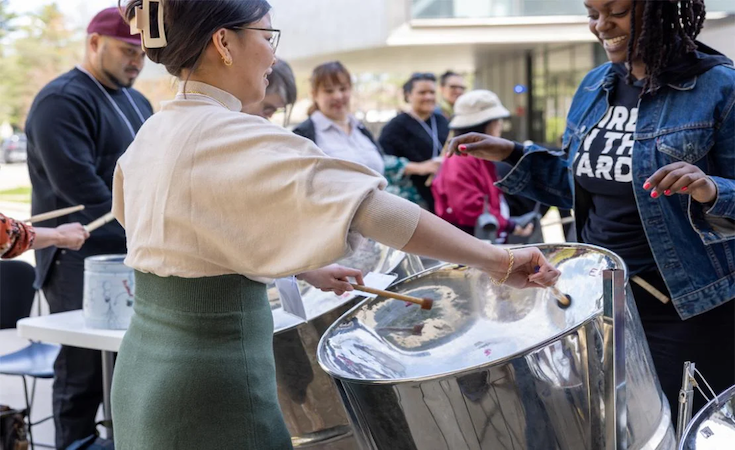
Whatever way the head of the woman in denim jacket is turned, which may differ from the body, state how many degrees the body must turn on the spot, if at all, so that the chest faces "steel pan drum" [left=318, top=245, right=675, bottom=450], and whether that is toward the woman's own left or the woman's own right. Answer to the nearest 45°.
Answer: approximately 45° to the woman's own left

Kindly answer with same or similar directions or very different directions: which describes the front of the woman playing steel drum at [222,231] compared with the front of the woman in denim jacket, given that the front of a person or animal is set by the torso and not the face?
very different directions

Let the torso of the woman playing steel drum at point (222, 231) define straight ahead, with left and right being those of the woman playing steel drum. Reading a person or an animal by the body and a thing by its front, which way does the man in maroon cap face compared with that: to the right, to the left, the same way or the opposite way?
to the right

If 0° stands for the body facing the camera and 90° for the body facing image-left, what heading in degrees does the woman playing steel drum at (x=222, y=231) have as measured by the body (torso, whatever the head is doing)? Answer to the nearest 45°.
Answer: approximately 225°

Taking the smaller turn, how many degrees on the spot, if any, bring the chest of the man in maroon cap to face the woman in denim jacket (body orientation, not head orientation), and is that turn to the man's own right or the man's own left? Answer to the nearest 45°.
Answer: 0° — they already face them

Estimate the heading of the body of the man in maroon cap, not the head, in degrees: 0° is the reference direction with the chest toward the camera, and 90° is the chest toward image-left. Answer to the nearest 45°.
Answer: approximately 315°

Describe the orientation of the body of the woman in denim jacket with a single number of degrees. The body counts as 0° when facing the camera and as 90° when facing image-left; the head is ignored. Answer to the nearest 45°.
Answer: approximately 45°

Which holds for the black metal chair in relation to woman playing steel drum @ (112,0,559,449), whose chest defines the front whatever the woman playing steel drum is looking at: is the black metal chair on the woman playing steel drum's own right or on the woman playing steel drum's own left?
on the woman playing steel drum's own left

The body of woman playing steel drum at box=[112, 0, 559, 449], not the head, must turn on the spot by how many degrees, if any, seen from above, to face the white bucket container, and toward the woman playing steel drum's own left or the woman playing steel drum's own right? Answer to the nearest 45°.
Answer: approximately 90° to the woman playing steel drum's own left

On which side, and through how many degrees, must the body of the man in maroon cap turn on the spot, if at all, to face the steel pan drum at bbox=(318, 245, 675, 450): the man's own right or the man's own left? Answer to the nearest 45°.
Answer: approximately 45° to the man's own right
